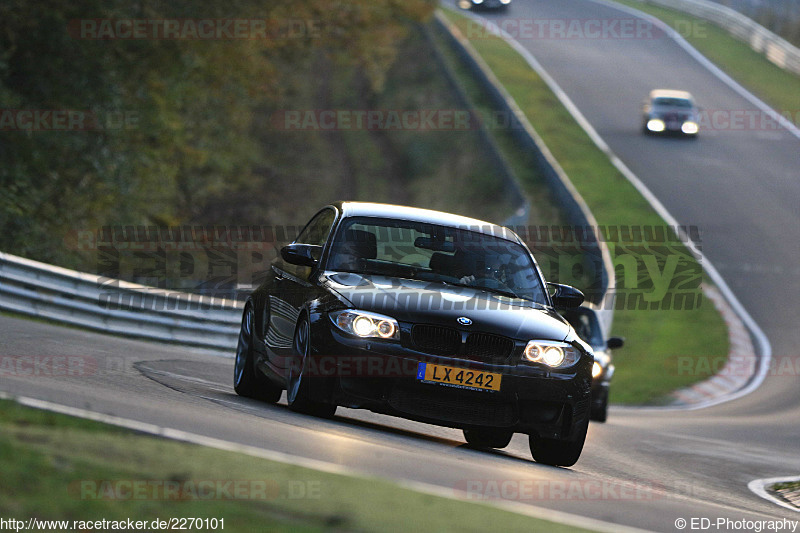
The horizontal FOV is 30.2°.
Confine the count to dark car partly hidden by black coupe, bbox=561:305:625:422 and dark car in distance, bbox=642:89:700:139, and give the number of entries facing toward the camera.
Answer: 2

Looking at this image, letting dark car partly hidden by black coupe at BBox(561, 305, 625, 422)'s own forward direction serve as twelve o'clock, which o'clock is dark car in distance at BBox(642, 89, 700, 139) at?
dark car in distance at BBox(642, 89, 700, 139) is roughly at 6 o'clock from dark car partly hidden by black coupe at BBox(561, 305, 625, 422).

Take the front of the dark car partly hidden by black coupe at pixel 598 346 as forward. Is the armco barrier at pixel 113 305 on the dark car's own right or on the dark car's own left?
on the dark car's own right

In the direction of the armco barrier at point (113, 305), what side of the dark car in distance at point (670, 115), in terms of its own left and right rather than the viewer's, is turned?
front

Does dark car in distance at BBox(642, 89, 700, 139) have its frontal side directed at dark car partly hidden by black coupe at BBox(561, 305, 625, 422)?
yes

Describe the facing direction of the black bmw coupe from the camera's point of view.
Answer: facing the viewer and to the right of the viewer

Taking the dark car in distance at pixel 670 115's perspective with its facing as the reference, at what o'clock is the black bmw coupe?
The black bmw coupe is roughly at 12 o'clock from the dark car in distance.

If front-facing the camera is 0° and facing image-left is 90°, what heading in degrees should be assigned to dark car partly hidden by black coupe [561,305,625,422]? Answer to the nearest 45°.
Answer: approximately 0°

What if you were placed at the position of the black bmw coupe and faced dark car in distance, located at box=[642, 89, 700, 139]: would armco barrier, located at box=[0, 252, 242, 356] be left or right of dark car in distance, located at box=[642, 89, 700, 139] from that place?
left

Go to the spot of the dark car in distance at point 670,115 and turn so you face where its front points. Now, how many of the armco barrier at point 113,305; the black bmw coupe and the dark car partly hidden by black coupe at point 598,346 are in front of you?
3

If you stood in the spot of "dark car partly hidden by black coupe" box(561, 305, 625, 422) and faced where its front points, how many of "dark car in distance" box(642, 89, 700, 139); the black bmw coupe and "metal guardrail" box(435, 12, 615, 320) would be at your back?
2

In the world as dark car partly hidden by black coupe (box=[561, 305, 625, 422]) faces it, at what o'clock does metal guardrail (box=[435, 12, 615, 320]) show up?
The metal guardrail is roughly at 6 o'clock from the dark car partly hidden by black coupe.

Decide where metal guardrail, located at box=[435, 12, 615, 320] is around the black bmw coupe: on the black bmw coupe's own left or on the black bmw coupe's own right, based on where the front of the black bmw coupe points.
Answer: on the black bmw coupe's own left

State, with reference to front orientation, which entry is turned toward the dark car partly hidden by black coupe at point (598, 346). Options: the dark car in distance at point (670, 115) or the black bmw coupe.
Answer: the dark car in distance at point (670, 115)
